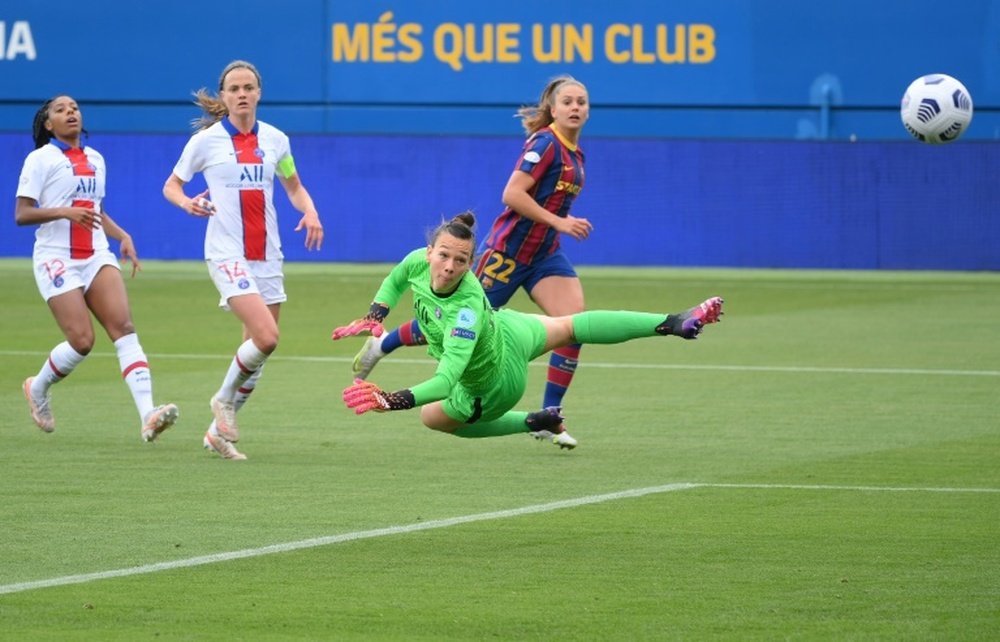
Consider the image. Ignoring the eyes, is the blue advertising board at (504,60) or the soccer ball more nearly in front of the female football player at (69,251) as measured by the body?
the soccer ball

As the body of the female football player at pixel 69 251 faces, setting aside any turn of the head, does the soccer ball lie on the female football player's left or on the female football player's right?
on the female football player's left

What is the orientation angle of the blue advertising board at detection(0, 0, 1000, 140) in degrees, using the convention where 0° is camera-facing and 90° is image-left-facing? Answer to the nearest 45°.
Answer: approximately 0°

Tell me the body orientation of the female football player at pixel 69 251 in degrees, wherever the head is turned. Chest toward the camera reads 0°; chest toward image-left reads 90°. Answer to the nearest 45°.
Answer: approximately 315°

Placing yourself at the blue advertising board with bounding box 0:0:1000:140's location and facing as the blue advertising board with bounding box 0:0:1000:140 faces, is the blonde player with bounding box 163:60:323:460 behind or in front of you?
in front

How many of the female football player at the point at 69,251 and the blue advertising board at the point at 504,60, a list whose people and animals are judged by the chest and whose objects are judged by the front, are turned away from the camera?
0

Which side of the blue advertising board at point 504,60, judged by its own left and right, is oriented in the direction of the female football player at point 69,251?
front

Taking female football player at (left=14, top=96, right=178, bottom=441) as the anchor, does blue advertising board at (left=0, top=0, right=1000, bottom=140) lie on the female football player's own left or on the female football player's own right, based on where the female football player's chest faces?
on the female football player's own left

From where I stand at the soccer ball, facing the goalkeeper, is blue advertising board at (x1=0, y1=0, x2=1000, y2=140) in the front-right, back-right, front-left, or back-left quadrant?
front-right

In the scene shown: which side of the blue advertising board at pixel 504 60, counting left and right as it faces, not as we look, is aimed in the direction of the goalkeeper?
front

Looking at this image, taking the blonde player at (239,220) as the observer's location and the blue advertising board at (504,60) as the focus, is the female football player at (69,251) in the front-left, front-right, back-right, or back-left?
front-left
